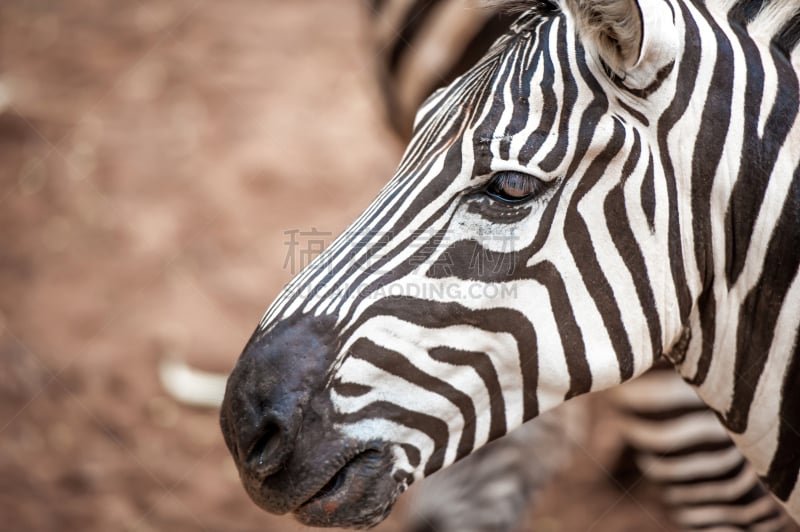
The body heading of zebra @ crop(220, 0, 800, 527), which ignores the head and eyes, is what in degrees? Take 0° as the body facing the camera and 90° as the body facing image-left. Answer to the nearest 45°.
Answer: approximately 90°

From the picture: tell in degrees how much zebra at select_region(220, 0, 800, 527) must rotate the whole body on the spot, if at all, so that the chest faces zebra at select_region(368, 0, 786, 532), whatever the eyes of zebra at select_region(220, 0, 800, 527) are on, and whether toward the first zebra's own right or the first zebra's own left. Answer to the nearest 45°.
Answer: approximately 90° to the first zebra's own right
